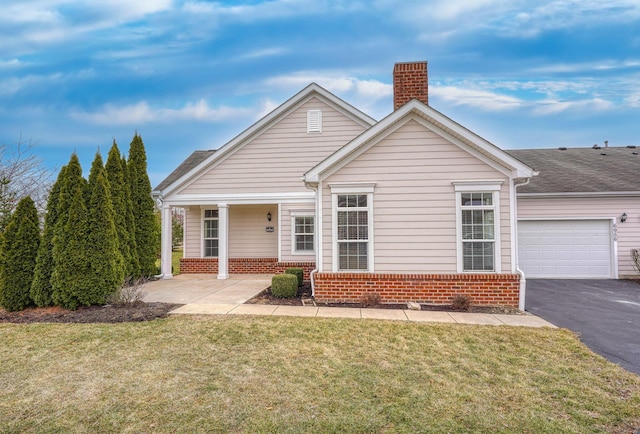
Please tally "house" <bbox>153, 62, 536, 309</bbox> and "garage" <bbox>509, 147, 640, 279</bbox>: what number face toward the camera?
2

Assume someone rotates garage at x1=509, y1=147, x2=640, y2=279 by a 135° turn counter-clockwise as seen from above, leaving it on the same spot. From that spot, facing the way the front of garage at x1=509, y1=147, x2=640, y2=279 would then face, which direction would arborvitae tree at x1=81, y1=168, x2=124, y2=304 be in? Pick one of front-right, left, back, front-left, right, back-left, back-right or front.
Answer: back

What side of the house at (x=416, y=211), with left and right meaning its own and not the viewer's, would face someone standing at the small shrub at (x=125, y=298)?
right

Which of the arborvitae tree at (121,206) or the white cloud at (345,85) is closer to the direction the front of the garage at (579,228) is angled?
the arborvitae tree

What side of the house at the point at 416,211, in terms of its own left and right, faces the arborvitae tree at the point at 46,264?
right

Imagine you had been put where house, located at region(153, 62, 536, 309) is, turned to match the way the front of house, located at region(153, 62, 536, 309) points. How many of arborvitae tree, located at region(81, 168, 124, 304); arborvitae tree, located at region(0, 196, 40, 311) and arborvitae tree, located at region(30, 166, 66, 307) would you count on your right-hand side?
3

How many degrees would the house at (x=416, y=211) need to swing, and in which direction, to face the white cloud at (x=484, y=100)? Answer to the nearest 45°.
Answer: approximately 135° to its left

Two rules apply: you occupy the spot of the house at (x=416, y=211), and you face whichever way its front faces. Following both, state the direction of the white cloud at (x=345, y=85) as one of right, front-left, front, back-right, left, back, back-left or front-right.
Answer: back

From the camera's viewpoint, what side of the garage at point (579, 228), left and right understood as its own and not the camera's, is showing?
front
